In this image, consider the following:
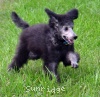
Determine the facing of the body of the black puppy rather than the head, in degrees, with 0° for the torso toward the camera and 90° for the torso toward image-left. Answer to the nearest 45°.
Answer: approximately 315°
